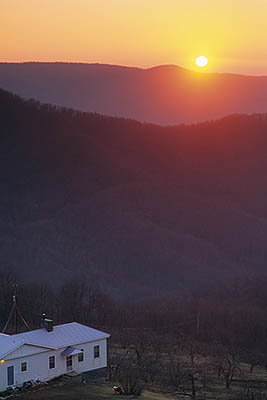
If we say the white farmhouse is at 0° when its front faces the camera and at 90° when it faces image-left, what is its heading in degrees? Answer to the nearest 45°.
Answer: approximately 315°
